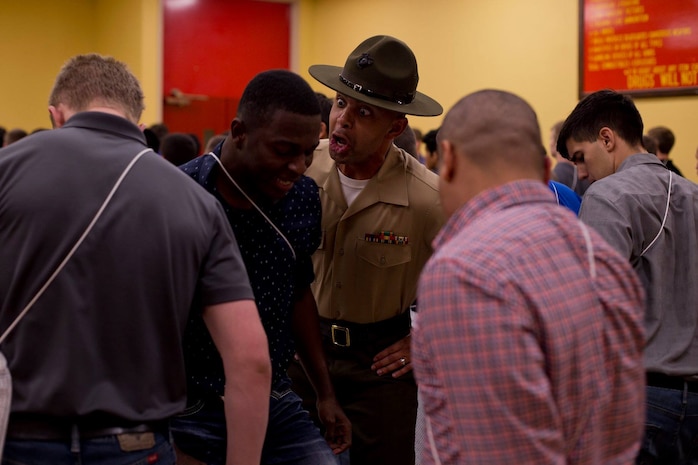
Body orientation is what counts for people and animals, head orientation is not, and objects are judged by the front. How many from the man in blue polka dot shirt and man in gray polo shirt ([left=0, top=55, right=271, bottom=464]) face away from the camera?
1

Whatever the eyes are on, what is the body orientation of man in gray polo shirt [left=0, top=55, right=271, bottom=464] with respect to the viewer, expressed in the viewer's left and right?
facing away from the viewer

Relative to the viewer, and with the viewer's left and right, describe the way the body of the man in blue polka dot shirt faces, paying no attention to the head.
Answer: facing the viewer and to the right of the viewer

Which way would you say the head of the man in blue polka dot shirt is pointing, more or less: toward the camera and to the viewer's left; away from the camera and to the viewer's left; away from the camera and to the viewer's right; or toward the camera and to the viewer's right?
toward the camera and to the viewer's right

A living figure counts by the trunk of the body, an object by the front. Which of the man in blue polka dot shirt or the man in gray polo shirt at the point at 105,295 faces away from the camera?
the man in gray polo shirt

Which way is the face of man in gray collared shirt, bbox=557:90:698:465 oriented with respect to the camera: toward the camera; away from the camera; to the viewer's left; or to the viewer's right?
to the viewer's left
